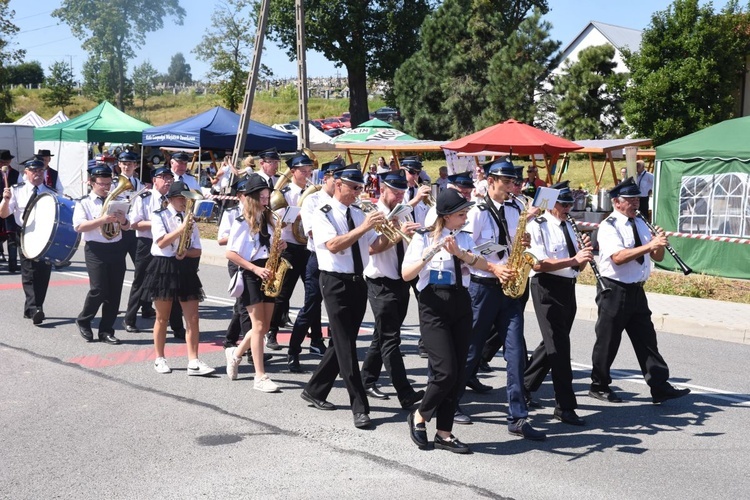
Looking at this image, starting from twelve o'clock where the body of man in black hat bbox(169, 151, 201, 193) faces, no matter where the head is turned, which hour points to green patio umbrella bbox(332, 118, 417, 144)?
The green patio umbrella is roughly at 8 o'clock from the man in black hat.

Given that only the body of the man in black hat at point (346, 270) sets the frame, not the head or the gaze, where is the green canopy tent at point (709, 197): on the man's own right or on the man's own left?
on the man's own left
